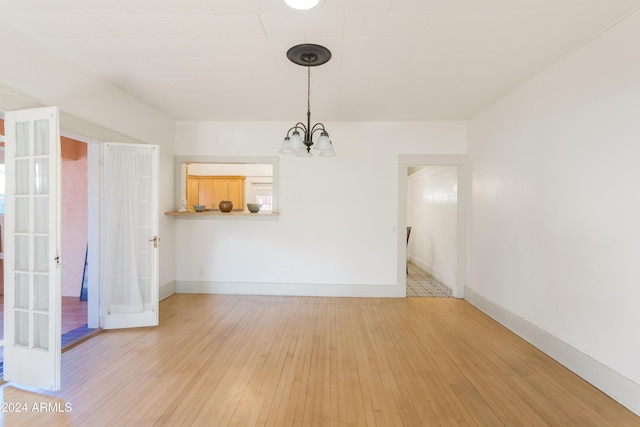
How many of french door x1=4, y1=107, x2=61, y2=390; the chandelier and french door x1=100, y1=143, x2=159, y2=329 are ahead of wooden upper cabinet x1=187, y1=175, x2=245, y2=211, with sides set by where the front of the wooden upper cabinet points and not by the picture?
3

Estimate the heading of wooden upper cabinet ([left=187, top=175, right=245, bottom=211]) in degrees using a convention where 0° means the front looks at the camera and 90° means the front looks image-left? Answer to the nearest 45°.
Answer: approximately 0°

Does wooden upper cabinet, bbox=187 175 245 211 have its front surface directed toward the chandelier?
yes

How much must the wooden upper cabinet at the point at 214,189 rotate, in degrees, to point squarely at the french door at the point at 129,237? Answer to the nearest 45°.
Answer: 0° — it already faces it
